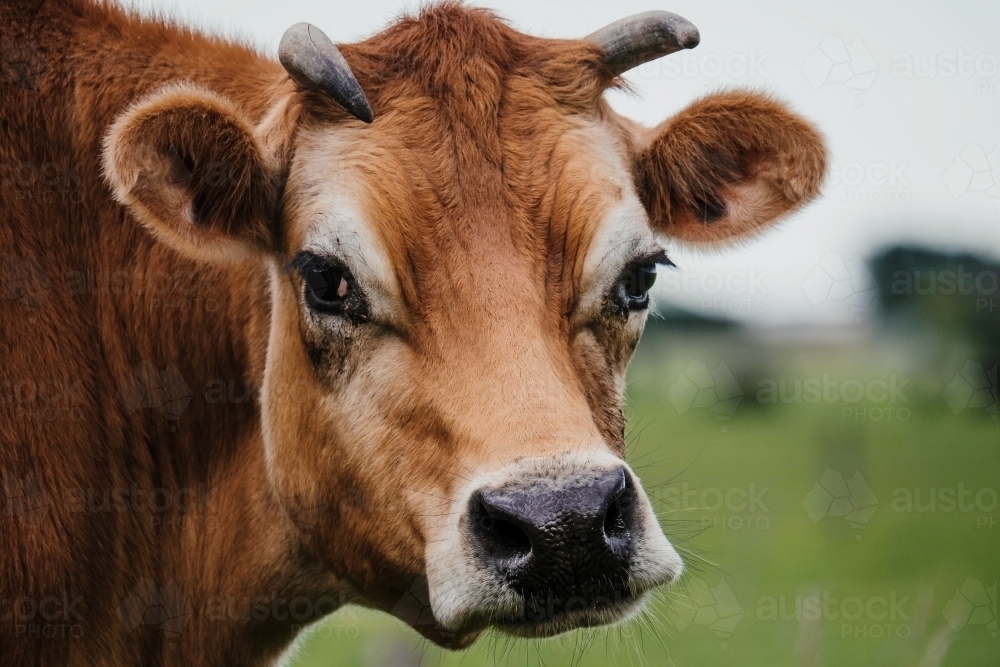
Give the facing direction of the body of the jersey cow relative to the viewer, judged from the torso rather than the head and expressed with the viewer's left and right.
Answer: facing the viewer and to the right of the viewer
